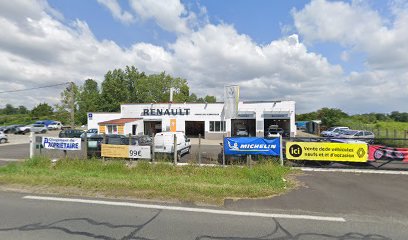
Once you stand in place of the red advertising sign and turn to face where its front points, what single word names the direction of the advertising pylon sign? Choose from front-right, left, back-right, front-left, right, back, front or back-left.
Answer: back-right

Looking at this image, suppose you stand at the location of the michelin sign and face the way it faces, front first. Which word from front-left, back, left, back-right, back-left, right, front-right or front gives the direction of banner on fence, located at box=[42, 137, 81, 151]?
right

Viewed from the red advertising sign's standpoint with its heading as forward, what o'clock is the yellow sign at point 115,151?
The yellow sign is roughly at 2 o'clock from the red advertising sign.

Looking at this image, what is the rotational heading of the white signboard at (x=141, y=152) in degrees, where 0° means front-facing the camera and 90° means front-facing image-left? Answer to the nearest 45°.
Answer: approximately 0°

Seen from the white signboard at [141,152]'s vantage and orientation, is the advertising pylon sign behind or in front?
behind

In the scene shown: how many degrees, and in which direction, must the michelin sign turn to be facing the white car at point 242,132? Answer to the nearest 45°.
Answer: approximately 180°

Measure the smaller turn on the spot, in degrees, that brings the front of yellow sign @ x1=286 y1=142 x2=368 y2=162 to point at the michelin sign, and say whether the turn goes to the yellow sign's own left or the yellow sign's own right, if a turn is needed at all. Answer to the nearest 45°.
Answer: approximately 90° to the yellow sign's own right

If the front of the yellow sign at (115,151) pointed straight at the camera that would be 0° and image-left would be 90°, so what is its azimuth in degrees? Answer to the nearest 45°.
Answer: approximately 0°

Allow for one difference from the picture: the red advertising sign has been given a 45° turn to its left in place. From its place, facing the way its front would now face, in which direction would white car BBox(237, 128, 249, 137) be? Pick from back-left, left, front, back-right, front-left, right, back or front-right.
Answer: back

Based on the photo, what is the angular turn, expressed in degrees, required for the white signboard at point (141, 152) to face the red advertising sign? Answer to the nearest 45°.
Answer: approximately 90° to its left
